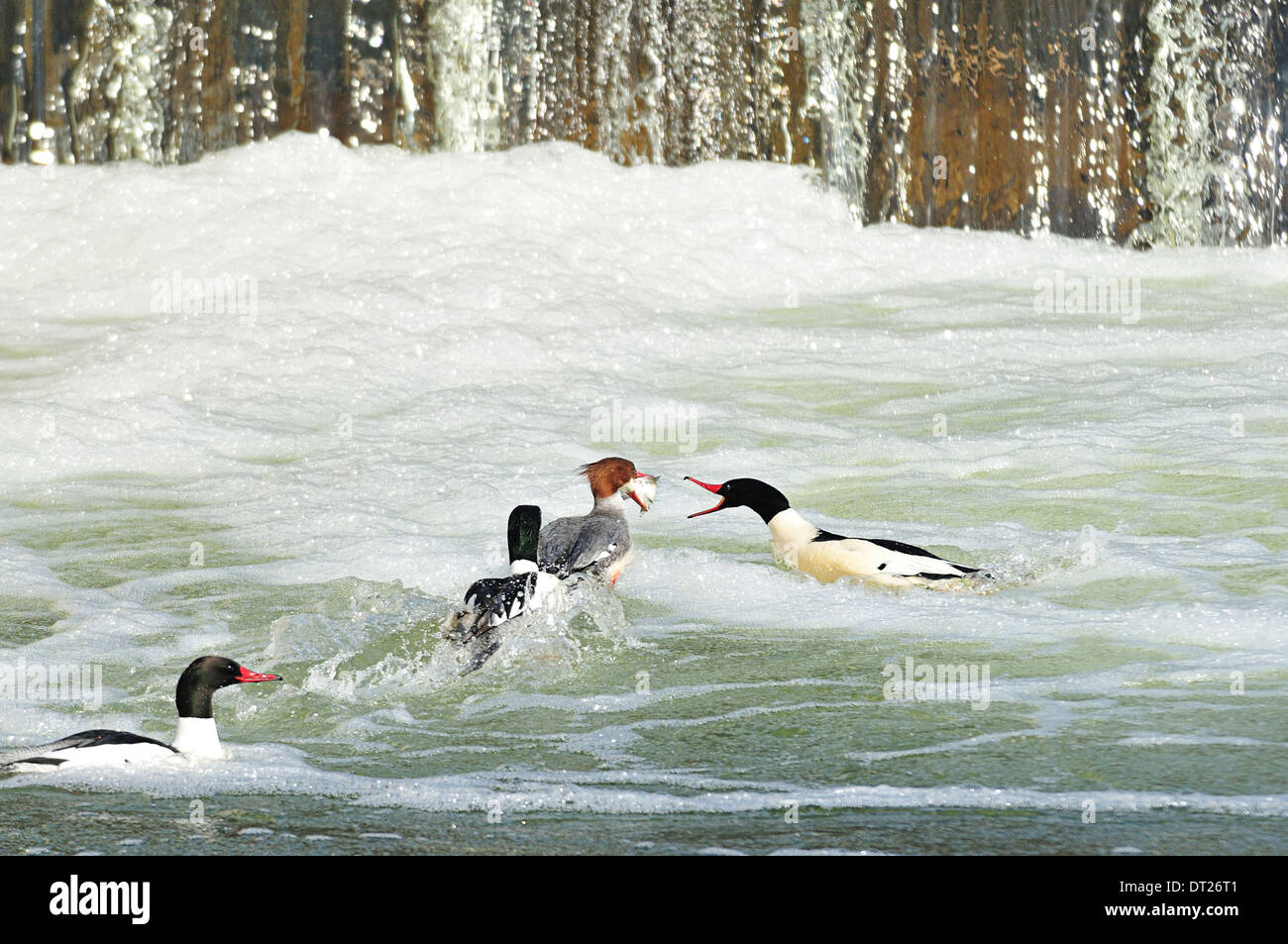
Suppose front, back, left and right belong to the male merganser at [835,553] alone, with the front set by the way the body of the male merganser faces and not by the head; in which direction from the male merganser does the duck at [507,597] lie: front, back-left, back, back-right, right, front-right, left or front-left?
front-left

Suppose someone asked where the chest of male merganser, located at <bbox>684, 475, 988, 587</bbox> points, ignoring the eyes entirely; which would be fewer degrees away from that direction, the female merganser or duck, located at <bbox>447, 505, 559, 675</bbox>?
the female merganser

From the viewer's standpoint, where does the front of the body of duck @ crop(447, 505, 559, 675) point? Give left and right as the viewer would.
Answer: facing away from the viewer and to the right of the viewer

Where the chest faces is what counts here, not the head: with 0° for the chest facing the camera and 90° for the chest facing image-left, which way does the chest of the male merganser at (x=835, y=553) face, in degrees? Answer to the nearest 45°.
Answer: approximately 90°

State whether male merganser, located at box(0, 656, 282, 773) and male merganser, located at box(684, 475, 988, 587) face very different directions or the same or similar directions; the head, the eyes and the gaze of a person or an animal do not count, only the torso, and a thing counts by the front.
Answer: very different directions

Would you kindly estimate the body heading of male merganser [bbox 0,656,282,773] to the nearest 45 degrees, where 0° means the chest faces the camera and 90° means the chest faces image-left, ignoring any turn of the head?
approximately 270°

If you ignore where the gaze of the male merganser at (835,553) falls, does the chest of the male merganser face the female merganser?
yes

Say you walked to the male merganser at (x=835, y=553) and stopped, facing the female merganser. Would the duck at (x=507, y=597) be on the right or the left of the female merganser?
left

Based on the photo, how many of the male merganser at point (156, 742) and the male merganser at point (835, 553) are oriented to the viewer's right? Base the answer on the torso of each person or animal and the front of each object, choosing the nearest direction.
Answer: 1

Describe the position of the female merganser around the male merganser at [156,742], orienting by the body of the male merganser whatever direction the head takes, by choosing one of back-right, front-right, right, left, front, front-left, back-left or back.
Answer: front-left

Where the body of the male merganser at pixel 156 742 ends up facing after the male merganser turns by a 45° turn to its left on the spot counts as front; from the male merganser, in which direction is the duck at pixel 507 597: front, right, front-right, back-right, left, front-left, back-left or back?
front
